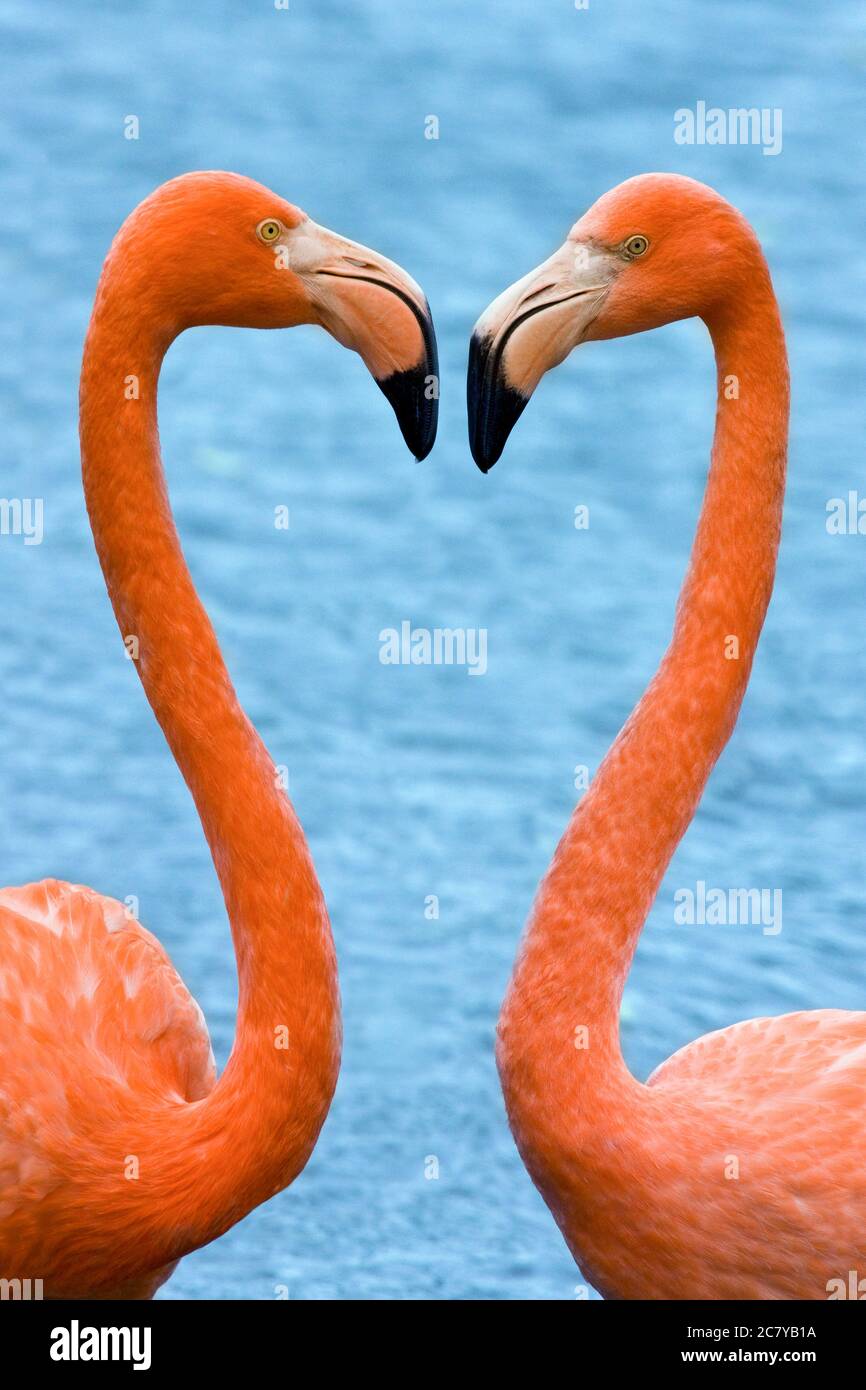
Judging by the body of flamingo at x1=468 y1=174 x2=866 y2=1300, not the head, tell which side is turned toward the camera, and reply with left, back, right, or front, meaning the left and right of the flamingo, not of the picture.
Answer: left

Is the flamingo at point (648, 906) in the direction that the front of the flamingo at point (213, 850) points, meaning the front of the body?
yes

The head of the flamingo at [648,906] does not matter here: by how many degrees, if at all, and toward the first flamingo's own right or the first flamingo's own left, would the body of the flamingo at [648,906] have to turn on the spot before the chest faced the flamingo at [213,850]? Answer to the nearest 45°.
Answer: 0° — it already faces it

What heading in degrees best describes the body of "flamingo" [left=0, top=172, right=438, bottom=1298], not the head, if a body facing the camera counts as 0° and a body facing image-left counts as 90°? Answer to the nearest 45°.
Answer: approximately 270°

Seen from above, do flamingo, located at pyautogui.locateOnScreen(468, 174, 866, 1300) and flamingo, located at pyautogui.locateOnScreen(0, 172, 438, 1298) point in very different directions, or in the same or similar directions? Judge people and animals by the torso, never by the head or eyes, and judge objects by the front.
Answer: very different directions

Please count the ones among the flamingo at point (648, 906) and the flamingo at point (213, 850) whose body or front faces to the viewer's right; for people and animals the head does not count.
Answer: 1

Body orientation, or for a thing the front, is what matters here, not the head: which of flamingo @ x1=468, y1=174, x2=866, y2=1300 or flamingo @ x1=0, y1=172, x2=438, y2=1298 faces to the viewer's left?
flamingo @ x1=468, y1=174, x2=866, y2=1300
